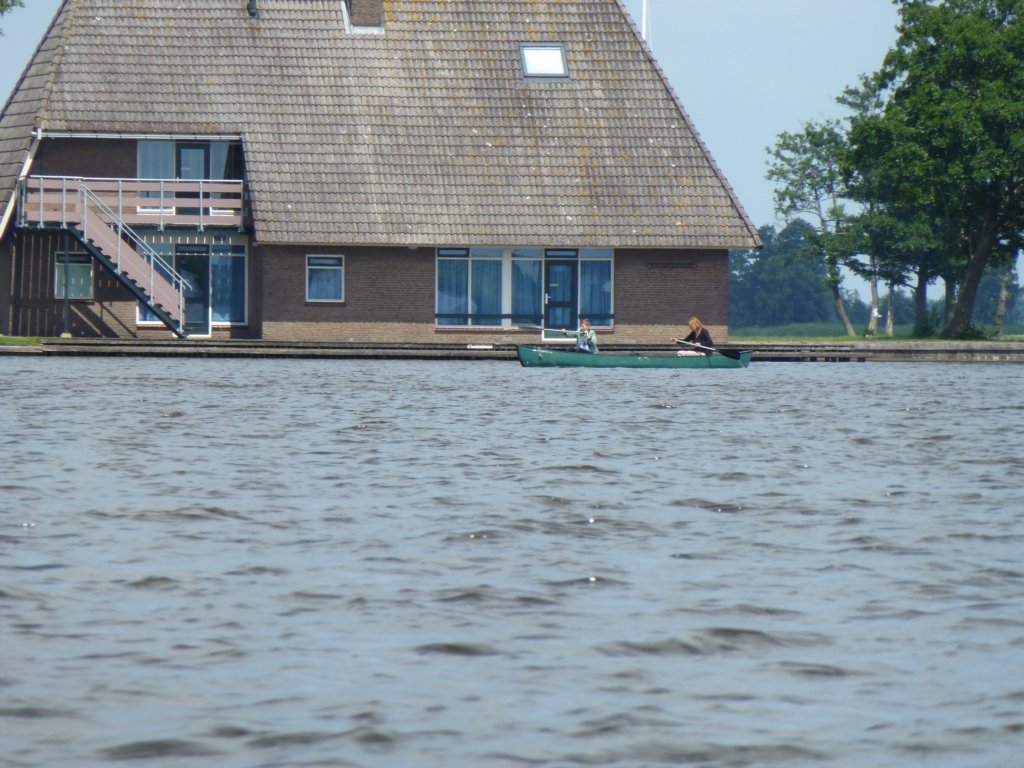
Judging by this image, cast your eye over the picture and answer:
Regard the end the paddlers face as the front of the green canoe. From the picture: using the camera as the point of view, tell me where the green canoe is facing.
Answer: facing to the left of the viewer
